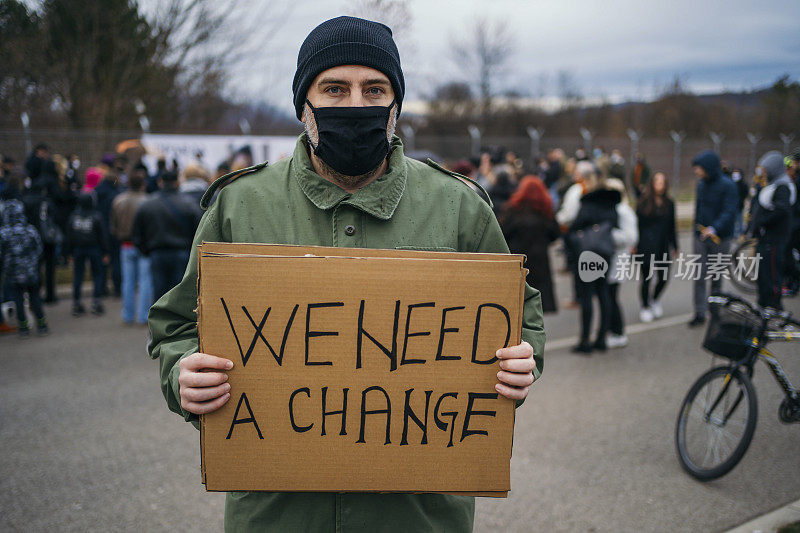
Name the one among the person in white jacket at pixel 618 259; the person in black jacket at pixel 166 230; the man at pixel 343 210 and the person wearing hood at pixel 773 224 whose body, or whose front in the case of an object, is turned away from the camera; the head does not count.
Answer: the person in black jacket

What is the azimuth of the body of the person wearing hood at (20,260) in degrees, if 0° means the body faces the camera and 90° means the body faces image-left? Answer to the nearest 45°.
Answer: approximately 180°

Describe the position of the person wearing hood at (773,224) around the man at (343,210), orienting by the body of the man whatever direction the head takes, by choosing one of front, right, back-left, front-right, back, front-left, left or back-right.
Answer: back-left

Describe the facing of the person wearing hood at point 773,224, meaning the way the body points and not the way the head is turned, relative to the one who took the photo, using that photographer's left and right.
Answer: facing to the left of the viewer

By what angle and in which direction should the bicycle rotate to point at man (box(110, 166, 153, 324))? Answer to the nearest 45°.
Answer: approximately 45° to its right

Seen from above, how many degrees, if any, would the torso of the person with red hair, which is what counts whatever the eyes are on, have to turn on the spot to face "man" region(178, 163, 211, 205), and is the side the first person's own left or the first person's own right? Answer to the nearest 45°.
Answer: approximately 90° to the first person's own left

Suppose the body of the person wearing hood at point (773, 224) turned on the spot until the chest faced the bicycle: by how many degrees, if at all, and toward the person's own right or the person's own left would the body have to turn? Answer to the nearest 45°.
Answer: approximately 90° to the person's own left
